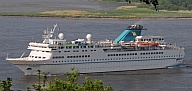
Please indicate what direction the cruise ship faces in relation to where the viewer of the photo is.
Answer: facing the viewer and to the left of the viewer
